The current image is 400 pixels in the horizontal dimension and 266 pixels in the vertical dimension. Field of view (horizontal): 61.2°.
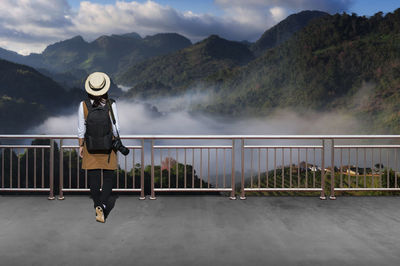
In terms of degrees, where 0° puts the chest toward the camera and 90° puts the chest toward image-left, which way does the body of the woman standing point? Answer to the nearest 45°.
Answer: approximately 180°

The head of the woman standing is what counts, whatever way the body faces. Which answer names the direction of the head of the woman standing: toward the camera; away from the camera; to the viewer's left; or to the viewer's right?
away from the camera
